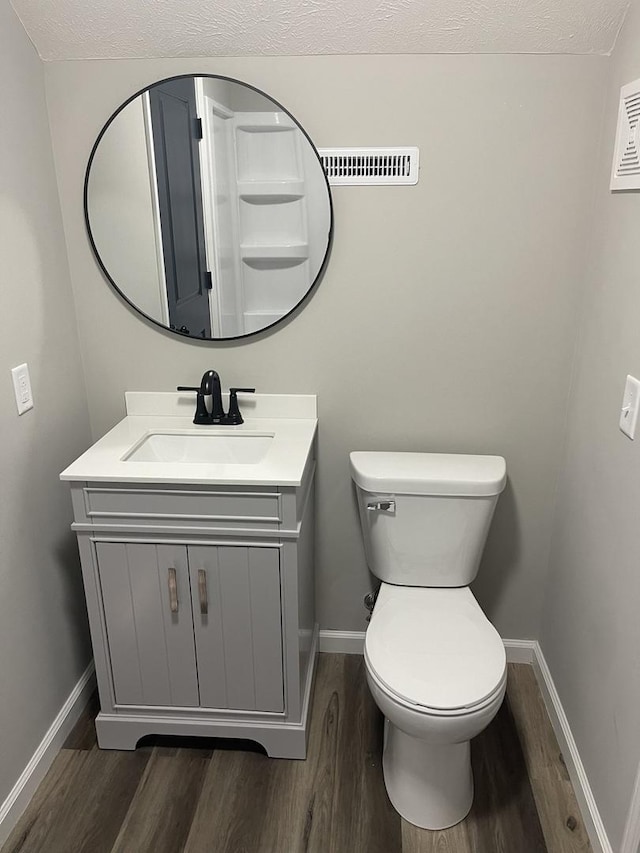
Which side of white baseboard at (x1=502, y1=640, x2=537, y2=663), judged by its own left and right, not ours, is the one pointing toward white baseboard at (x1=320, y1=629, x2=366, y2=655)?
right

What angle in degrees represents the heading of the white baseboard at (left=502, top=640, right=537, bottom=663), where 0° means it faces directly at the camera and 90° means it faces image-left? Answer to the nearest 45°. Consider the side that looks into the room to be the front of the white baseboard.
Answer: approximately 0°

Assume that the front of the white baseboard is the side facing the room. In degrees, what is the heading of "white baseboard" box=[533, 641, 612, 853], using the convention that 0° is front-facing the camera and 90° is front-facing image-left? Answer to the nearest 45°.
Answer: approximately 90°

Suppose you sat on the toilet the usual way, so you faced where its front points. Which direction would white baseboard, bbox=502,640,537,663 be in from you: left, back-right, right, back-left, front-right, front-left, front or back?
back-left

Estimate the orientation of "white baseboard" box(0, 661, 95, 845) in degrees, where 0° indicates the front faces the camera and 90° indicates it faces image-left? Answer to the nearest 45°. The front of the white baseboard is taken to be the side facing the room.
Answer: approximately 270°

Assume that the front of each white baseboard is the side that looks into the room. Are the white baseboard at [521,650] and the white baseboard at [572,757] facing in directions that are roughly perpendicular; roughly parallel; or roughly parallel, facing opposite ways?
roughly perpendicular
